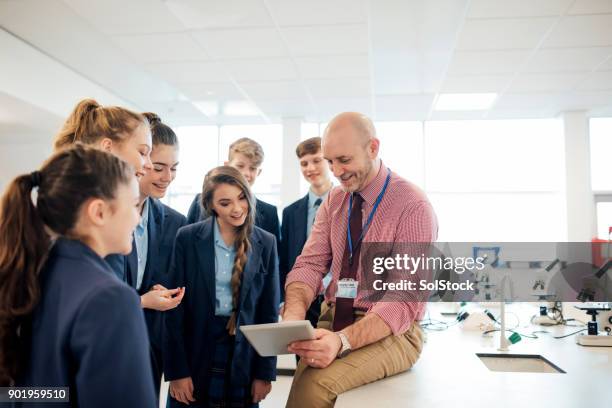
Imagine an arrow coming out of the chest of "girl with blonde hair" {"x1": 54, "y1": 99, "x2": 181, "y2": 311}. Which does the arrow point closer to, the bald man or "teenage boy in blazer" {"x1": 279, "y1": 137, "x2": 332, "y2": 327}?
the bald man

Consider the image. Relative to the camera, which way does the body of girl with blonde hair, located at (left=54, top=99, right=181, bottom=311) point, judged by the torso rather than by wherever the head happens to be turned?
to the viewer's right

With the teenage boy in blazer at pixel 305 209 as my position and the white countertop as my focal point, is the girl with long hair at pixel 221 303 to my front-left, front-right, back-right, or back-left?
front-right

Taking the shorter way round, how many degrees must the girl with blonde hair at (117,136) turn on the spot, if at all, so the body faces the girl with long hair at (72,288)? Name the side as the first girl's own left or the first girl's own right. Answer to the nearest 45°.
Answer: approximately 90° to the first girl's own right

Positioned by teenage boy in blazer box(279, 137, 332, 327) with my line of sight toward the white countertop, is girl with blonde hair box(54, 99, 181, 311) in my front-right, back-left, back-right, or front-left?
front-right

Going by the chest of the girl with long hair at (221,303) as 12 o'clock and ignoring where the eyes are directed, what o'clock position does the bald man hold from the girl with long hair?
The bald man is roughly at 10 o'clock from the girl with long hair.

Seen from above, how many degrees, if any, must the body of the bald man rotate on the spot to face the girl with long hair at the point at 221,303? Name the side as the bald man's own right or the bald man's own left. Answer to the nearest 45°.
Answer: approximately 45° to the bald man's own right

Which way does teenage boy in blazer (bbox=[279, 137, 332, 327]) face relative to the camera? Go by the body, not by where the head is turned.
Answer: toward the camera

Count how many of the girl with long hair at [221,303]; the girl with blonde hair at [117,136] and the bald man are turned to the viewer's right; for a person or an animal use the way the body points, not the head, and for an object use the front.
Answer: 1

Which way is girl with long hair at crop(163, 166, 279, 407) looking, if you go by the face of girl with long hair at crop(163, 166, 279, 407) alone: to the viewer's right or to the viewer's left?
to the viewer's right

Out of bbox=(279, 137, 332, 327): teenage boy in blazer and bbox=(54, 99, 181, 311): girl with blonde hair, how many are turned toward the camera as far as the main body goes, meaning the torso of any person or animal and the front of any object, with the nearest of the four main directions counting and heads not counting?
1

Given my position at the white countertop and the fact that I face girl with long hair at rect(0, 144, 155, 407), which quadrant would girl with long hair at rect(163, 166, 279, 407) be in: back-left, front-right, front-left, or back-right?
front-right

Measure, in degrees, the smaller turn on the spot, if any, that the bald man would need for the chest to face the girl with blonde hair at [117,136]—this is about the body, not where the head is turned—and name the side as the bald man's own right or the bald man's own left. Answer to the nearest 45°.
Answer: approximately 45° to the bald man's own right

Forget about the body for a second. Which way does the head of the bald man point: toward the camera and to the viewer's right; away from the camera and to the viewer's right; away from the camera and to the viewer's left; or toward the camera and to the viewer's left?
toward the camera and to the viewer's left

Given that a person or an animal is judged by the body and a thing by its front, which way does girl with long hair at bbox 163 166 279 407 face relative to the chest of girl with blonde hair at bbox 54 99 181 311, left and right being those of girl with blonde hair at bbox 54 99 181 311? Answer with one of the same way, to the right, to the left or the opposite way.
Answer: to the right

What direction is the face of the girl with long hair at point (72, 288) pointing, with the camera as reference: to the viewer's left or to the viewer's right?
to the viewer's right
